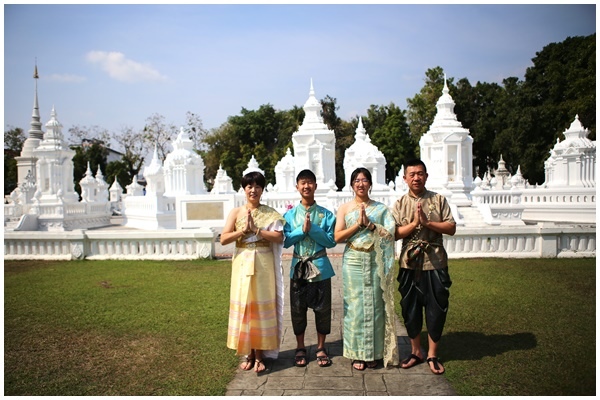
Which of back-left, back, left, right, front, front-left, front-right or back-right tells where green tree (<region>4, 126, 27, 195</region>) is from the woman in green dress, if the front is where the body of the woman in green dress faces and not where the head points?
back-right

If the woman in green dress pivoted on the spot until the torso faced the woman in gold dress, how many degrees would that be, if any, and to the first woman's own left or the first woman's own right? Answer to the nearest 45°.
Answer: approximately 90° to the first woman's own right

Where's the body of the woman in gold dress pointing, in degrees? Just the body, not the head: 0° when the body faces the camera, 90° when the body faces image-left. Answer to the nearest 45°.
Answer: approximately 0°

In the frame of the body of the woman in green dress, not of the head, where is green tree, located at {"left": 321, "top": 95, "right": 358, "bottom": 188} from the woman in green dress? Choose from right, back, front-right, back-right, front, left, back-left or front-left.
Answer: back

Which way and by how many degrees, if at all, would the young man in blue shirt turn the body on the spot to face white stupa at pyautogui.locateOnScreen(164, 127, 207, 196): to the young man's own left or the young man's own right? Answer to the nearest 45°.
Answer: approximately 180°

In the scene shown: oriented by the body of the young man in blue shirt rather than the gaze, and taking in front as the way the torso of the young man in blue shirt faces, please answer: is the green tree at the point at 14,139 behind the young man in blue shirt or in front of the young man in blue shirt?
behind

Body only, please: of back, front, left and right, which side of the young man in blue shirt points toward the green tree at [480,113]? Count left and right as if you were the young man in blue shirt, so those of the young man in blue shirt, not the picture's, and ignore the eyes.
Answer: back

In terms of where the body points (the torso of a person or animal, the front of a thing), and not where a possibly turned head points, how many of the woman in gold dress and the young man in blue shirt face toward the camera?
2

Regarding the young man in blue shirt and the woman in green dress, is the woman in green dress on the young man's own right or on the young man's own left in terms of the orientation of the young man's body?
on the young man's own left

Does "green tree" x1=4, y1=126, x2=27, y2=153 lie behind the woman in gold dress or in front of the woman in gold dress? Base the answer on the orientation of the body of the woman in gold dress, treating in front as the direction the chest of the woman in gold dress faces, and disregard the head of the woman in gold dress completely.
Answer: behind
